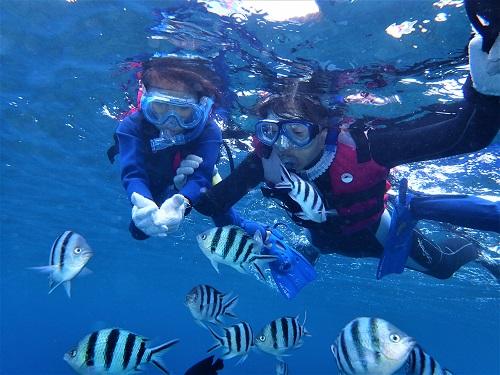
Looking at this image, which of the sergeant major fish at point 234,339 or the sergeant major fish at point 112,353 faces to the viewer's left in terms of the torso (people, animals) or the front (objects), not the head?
the sergeant major fish at point 112,353

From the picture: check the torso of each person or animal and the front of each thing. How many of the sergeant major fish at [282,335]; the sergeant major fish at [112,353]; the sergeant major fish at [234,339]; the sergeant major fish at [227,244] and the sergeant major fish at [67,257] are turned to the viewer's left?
3

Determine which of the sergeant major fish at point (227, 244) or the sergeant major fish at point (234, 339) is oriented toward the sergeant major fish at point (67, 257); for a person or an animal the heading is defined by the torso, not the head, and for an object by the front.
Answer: the sergeant major fish at point (227, 244)

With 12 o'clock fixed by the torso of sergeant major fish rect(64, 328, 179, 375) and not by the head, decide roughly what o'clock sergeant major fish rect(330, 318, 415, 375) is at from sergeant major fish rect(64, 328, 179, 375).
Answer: sergeant major fish rect(330, 318, 415, 375) is roughly at 7 o'clock from sergeant major fish rect(64, 328, 179, 375).

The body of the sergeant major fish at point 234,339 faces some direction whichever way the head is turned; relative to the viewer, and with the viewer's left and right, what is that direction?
facing to the right of the viewer

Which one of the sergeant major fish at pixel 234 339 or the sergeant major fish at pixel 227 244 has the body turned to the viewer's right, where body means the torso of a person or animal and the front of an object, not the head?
the sergeant major fish at pixel 234 339

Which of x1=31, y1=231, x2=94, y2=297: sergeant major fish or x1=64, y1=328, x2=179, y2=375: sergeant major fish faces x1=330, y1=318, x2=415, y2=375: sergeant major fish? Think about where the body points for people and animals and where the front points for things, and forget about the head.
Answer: x1=31, y1=231, x2=94, y2=297: sergeant major fish

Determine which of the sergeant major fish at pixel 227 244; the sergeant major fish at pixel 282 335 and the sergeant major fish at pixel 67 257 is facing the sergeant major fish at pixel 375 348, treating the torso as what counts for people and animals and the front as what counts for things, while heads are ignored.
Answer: the sergeant major fish at pixel 67 257

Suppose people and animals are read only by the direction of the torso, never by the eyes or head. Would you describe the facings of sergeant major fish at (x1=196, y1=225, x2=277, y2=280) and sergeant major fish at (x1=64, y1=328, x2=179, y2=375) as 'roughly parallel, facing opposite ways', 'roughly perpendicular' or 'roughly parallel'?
roughly parallel

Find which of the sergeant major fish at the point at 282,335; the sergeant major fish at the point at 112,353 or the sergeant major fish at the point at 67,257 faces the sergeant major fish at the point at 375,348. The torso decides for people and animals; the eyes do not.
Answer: the sergeant major fish at the point at 67,257

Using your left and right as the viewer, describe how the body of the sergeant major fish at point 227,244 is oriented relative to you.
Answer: facing to the left of the viewer

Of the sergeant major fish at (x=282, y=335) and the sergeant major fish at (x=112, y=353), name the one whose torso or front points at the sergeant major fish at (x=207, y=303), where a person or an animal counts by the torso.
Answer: the sergeant major fish at (x=282, y=335)

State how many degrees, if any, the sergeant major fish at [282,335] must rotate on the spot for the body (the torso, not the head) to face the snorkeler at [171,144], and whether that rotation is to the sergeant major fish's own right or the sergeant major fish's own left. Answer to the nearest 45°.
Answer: approximately 45° to the sergeant major fish's own right

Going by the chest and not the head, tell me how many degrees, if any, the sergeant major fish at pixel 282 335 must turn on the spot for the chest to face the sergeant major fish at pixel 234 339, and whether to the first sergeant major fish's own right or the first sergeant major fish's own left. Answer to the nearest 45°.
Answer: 0° — it already faces it

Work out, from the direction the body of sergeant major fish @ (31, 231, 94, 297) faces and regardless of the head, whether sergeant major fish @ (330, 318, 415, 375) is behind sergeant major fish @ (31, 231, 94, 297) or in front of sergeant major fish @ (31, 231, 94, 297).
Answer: in front

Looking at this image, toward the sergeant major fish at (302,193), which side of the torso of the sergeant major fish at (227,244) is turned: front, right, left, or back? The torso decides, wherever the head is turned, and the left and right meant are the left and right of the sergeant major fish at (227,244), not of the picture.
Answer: back

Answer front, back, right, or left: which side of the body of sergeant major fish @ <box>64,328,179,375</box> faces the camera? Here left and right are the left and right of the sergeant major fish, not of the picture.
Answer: left

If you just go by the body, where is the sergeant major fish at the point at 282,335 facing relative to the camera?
to the viewer's left

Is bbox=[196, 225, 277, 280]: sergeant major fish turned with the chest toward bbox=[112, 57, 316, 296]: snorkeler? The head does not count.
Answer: no

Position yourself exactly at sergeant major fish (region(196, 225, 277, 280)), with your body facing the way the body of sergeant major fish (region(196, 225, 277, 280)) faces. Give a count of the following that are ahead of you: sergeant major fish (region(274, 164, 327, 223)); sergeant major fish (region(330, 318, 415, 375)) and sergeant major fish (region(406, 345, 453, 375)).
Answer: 0

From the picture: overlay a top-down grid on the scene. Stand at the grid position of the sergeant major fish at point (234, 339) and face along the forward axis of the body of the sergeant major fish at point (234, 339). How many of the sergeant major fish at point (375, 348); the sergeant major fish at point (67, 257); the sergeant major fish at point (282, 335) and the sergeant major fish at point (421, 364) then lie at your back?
1
